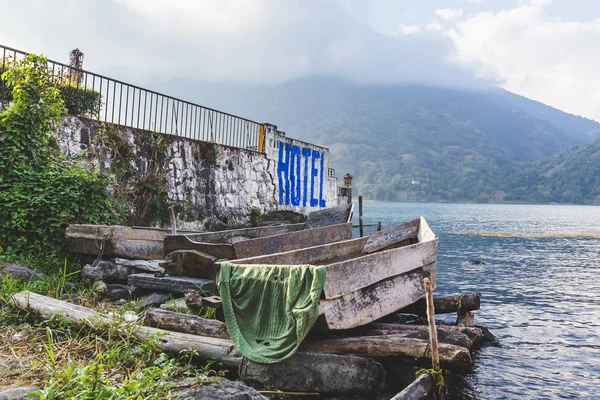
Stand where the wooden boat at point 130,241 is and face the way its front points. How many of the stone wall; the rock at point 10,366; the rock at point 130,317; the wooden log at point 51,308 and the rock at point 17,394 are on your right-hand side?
4

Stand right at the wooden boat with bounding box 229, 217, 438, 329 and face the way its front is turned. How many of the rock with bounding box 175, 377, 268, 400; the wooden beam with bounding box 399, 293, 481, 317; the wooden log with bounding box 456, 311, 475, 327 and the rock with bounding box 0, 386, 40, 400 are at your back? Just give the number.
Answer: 2

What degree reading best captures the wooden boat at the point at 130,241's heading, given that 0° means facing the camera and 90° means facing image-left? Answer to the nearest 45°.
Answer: approximately 270°

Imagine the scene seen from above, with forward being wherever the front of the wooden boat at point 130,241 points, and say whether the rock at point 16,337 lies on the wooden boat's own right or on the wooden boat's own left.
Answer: on the wooden boat's own right

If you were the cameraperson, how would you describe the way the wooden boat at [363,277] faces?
facing away from the viewer and to the right of the viewer

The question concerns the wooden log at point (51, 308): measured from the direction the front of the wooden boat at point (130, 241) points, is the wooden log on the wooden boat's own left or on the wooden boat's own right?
on the wooden boat's own right

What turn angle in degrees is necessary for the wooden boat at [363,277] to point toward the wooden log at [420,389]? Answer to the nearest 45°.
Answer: approximately 135° to its right

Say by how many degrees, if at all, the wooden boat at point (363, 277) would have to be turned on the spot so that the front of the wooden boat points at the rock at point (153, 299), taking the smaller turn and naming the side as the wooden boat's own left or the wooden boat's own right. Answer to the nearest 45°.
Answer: approximately 135° to the wooden boat's own left

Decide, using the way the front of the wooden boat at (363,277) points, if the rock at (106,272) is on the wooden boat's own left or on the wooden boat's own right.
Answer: on the wooden boat's own left
